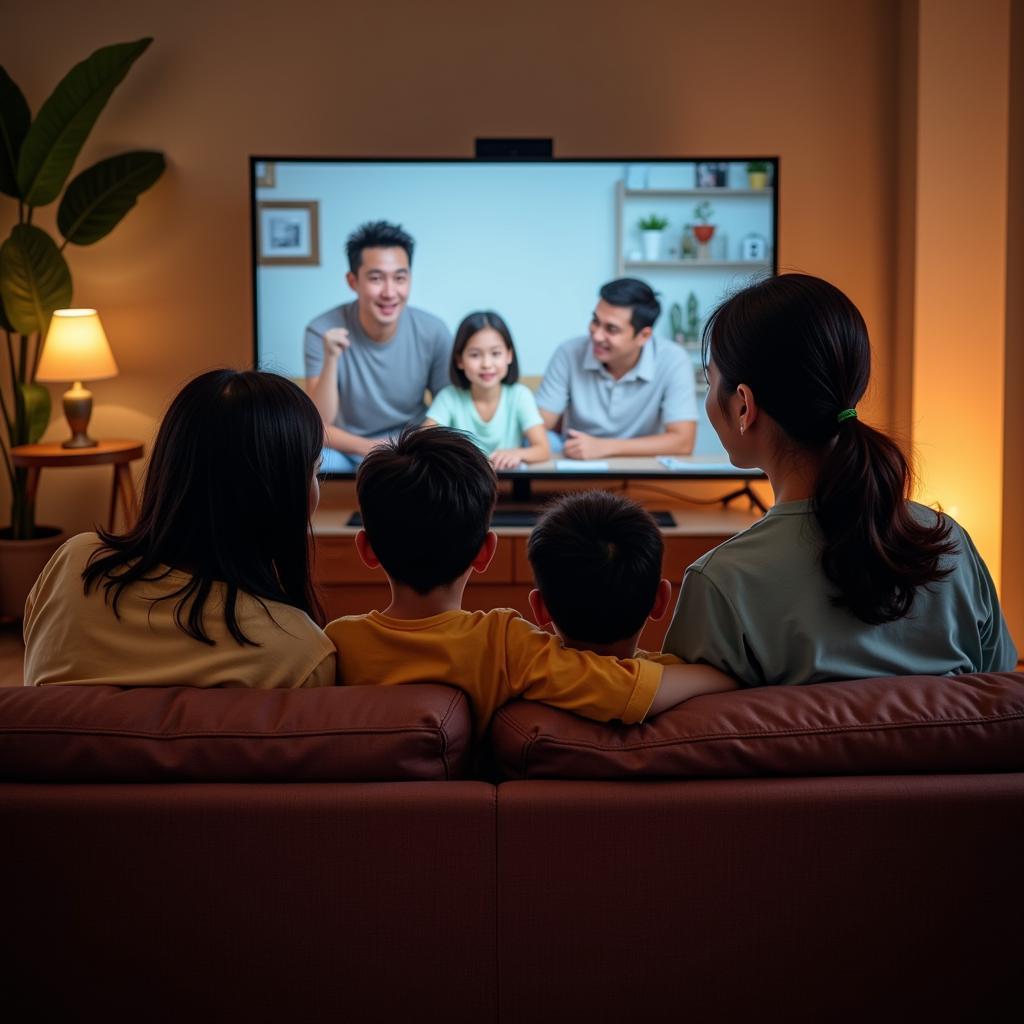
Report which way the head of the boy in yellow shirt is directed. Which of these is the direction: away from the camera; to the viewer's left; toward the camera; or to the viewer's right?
away from the camera

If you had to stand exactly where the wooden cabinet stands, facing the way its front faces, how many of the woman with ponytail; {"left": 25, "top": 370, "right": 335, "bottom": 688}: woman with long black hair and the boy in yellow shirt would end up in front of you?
3

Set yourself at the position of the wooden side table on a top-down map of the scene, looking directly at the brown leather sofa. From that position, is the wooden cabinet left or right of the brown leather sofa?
left

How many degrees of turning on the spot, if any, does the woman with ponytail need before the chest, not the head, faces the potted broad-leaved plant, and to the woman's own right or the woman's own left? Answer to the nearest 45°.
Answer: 0° — they already face it

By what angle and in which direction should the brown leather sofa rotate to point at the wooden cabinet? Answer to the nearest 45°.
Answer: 0° — it already faces it

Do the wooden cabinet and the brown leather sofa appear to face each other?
yes

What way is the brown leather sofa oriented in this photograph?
away from the camera

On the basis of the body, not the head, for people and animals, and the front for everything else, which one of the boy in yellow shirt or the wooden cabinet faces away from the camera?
the boy in yellow shirt

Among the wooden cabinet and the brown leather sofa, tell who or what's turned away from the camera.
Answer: the brown leather sofa

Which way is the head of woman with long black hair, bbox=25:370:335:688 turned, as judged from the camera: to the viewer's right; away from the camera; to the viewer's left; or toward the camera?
away from the camera

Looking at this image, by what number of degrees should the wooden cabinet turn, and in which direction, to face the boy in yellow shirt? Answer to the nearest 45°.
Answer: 0° — it already faces them

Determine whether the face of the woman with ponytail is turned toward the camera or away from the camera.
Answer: away from the camera

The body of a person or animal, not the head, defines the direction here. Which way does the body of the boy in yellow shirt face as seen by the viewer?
away from the camera
